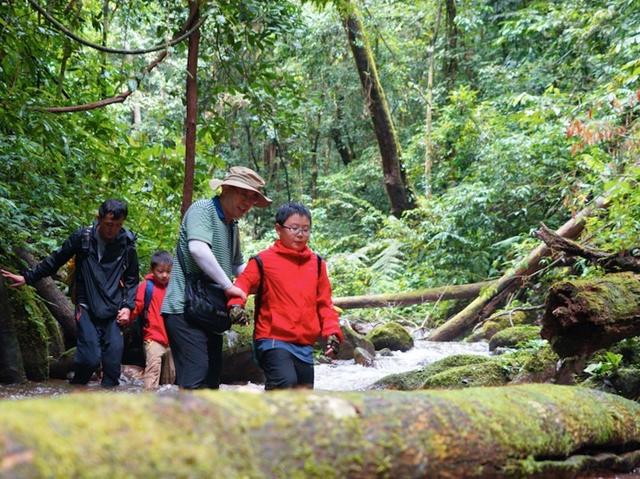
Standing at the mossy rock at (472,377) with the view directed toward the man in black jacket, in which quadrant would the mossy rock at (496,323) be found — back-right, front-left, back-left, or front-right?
back-right

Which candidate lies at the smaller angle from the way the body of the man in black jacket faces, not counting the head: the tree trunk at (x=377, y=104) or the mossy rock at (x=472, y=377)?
the mossy rock

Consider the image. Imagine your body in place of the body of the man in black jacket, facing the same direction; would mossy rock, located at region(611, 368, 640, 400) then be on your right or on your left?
on your left

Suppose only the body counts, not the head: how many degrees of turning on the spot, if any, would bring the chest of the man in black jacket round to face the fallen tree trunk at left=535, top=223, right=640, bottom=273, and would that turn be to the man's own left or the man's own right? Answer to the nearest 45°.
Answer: approximately 45° to the man's own left

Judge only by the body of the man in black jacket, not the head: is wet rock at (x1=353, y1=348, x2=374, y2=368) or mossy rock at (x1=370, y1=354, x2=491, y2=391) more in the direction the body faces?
the mossy rock

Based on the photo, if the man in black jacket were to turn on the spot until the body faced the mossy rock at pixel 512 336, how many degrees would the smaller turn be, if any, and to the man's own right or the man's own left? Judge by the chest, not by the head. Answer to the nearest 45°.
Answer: approximately 90° to the man's own left
